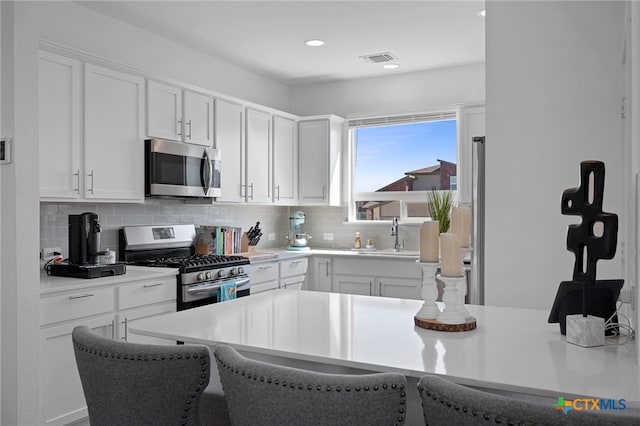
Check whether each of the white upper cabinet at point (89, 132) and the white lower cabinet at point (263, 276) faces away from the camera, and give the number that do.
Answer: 0

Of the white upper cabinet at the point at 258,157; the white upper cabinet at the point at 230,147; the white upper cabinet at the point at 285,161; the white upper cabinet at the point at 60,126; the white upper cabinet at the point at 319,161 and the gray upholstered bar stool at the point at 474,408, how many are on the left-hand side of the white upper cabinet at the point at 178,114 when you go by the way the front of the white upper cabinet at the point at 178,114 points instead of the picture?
4

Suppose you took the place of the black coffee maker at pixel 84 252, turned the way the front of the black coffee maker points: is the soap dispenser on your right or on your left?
on your left

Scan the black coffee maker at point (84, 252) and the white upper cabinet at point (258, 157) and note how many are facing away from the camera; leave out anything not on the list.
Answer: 0

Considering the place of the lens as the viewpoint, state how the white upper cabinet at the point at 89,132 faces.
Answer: facing the viewer and to the right of the viewer

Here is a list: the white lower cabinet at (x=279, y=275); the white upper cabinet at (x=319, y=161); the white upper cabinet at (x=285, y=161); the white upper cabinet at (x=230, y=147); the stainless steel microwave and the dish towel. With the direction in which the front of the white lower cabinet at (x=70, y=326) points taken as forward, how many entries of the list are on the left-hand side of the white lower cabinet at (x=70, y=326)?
6

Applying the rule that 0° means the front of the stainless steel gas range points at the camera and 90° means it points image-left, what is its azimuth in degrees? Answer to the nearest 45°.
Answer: approximately 315°
